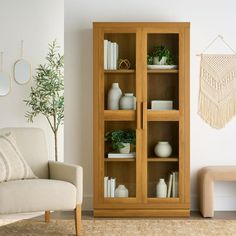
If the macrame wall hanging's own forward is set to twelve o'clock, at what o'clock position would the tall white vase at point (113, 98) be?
The tall white vase is roughly at 2 o'clock from the macrame wall hanging.

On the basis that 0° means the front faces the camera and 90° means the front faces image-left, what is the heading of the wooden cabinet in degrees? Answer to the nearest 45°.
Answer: approximately 0°

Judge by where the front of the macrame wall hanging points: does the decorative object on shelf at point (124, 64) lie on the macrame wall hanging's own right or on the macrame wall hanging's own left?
on the macrame wall hanging's own right

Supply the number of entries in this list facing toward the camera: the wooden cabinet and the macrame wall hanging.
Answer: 2

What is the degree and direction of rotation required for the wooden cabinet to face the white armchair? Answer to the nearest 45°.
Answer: approximately 45° to its right

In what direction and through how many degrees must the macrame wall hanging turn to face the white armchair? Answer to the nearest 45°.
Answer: approximately 45° to its right

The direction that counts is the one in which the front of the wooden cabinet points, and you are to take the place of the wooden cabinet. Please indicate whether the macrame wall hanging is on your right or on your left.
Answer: on your left

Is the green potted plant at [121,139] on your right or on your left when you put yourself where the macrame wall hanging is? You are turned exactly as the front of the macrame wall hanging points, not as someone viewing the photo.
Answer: on your right

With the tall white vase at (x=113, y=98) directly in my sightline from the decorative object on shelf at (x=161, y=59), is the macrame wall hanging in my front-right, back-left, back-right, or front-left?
back-right

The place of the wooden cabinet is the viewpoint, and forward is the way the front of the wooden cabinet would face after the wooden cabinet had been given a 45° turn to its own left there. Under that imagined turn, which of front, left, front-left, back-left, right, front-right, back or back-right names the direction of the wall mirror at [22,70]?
back
